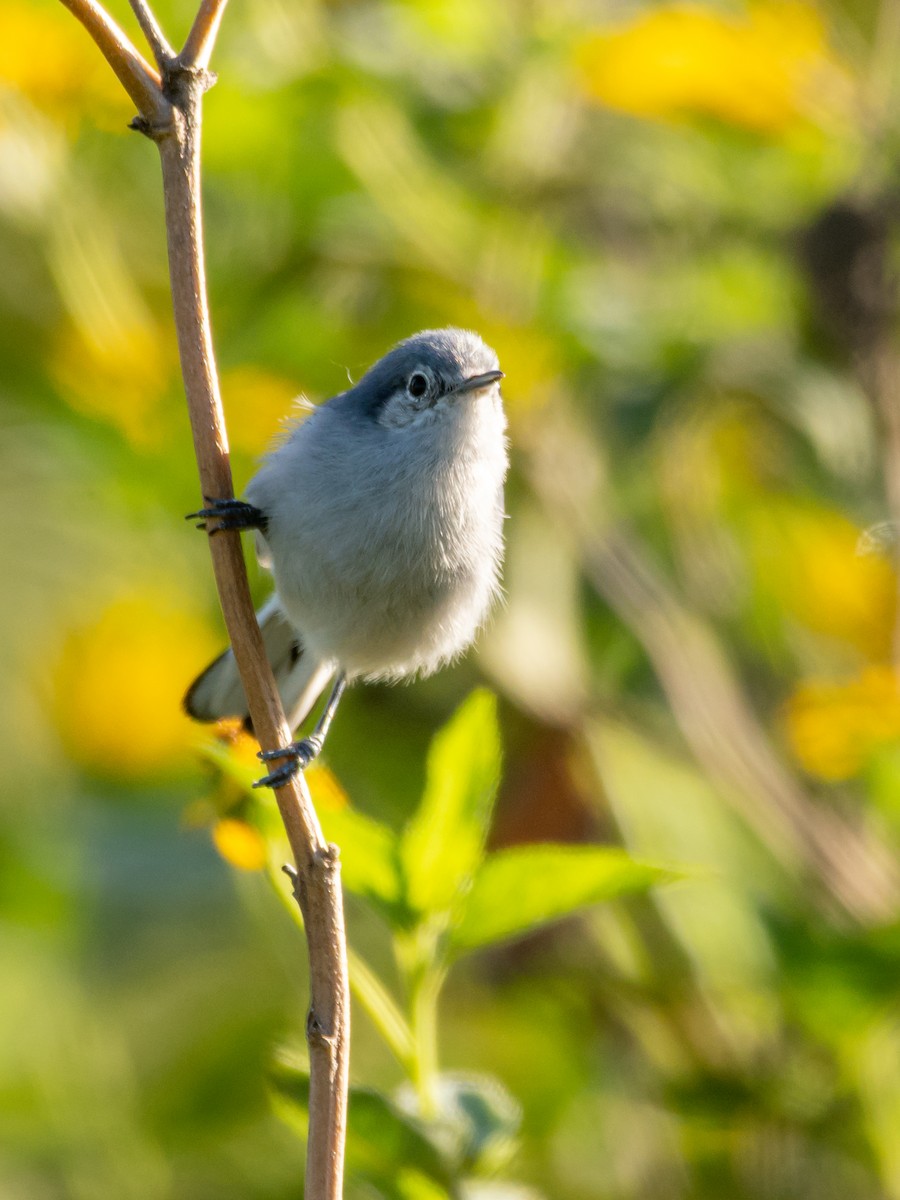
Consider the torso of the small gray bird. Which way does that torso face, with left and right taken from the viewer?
facing the viewer and to the right of the viewer
